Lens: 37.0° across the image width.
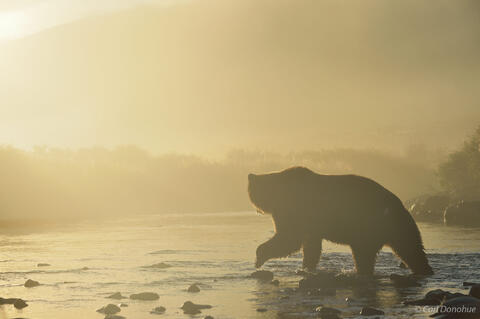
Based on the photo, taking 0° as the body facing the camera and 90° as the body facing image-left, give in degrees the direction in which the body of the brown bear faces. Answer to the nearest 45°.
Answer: approximately 90°

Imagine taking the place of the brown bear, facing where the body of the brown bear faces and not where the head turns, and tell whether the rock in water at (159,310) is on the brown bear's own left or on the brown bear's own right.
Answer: on the brown bear's own left

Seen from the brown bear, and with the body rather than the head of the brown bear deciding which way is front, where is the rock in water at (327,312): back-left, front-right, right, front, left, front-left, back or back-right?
left

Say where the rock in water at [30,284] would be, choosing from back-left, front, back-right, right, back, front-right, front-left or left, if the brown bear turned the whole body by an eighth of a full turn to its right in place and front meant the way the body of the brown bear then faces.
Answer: front-left

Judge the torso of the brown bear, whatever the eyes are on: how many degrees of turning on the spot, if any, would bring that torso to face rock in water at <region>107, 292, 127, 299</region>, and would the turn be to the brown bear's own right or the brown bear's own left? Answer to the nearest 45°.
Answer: approximately 45° to the brown bear's own left

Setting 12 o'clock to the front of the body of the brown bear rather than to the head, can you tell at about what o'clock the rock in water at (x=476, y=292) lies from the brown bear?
The rock in water is roughly at 8 o'clock from the brown bear.

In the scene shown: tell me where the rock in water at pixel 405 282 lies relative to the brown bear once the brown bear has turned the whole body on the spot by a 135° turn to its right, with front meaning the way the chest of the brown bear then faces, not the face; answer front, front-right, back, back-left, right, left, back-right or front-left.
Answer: right

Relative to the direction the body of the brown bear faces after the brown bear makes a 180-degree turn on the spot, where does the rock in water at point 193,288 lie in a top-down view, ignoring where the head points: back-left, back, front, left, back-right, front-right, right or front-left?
back-right

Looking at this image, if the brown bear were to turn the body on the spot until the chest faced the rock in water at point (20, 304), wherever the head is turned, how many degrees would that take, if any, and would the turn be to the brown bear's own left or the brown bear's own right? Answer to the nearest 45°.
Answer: approximately 45° to the brown bear's own left

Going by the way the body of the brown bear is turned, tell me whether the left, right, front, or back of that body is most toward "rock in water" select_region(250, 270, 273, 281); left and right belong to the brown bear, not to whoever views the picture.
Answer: front

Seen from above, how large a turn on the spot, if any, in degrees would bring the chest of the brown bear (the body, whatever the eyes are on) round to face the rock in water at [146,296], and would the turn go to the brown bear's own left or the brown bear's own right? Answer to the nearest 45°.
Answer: approximately 45° to the brown bear's own left

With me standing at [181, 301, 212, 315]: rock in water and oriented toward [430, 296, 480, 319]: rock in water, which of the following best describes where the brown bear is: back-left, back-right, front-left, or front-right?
front-left

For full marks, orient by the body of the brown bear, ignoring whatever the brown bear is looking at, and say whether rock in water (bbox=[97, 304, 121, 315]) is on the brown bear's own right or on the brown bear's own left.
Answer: on the brown bear's own left

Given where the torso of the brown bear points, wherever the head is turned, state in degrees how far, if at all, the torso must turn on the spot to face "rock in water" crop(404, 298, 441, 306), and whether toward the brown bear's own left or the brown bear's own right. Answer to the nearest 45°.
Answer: approximately 90° to the brown bear's own left

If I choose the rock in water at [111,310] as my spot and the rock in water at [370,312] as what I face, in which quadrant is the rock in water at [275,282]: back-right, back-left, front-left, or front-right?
front-left
